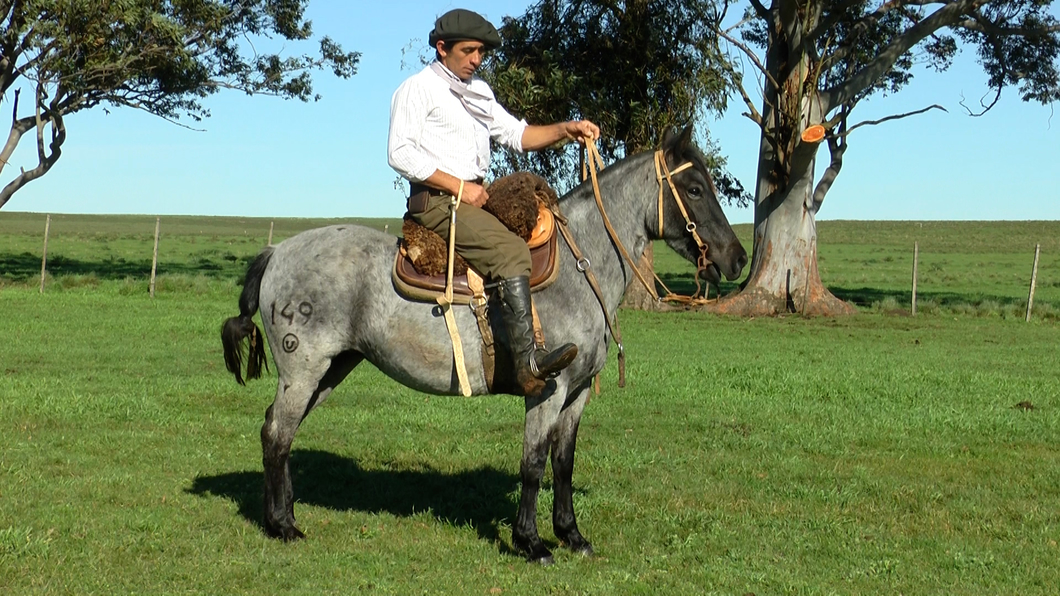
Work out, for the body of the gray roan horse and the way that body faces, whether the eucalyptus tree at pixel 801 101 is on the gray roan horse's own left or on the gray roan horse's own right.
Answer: on the gray roan horse's own left

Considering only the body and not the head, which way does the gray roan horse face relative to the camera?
to the viewer's right

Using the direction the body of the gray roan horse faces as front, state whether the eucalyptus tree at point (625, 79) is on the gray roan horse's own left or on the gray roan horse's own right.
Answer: on the gray roan horse's own left

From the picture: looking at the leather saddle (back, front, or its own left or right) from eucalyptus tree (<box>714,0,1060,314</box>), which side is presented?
left

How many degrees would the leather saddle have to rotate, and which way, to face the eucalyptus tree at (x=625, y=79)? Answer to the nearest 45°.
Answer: approximately 90° to its left

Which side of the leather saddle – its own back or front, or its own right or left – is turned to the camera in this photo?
right
